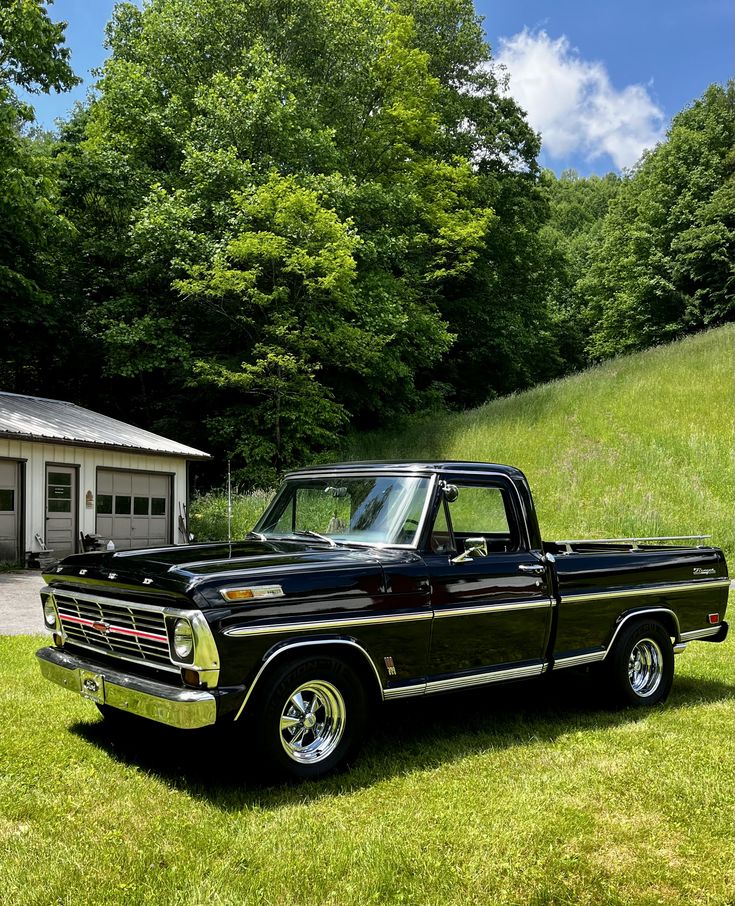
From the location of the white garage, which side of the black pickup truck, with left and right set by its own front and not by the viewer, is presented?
right

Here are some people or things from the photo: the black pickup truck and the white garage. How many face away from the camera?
0

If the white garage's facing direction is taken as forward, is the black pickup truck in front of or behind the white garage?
in front

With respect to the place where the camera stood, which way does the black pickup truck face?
facing the viewer and to the left of the viewer

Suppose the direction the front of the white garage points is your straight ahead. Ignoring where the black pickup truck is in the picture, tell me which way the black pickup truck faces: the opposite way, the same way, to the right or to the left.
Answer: to the right

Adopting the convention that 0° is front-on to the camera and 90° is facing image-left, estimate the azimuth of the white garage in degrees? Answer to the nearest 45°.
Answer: approximately 315°
